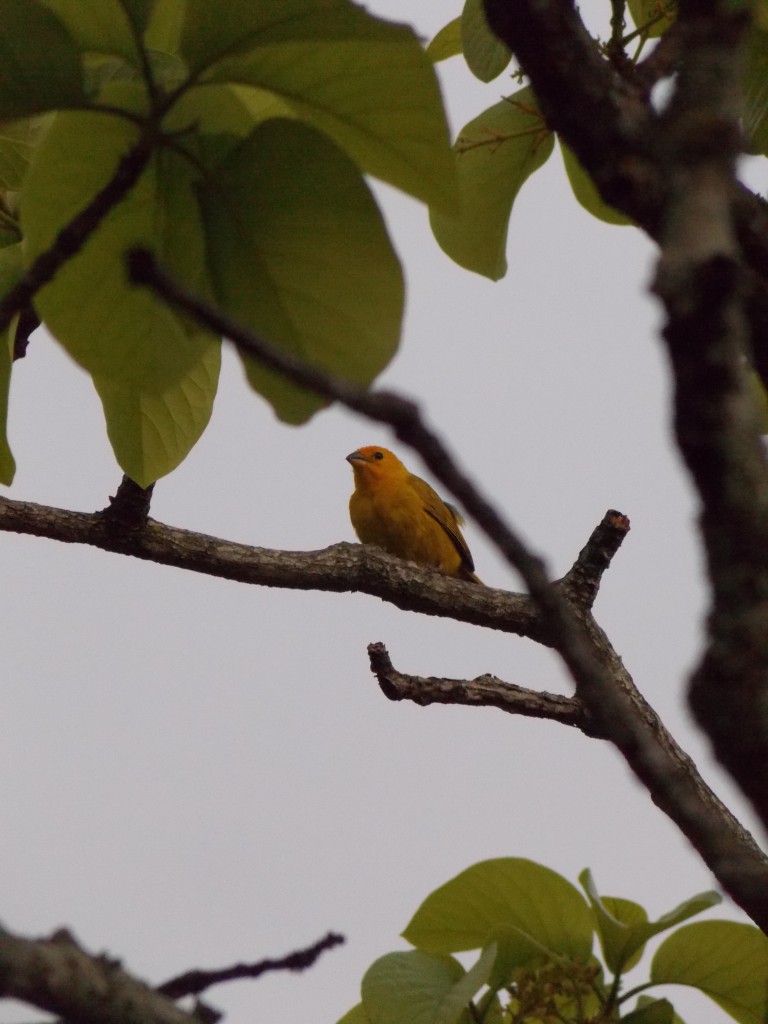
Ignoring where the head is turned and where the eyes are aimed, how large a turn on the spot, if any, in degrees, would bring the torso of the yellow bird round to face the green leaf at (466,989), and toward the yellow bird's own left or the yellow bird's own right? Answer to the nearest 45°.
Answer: approximately 45° to the yellow bird's own left

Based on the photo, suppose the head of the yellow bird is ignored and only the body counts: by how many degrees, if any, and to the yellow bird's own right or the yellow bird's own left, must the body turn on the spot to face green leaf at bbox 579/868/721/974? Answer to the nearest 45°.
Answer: approximately 45° to the yellow bird's own left

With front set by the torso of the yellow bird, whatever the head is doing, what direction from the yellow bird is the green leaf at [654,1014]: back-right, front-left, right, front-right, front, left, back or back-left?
front-left
